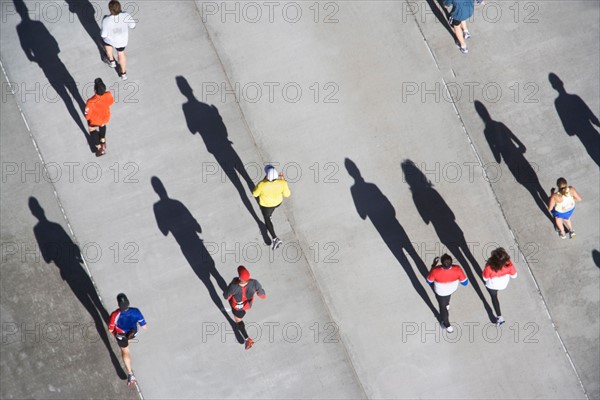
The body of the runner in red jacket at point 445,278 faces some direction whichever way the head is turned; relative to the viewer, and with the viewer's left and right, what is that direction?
facing away from the viewer

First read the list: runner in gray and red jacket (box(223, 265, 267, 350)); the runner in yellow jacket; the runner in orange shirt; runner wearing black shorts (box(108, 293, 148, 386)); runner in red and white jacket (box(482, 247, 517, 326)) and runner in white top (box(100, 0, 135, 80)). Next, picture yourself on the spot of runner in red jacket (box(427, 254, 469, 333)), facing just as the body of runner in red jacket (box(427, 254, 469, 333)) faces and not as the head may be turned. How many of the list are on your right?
1

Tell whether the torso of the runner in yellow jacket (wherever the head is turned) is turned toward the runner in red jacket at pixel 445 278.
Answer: no

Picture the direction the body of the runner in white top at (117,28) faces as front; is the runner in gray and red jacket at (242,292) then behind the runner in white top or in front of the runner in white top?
behind

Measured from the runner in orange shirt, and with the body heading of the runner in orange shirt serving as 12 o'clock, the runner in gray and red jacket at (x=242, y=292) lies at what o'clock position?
The runner in gray and red jacket is roughly at 5 o'clock from the runner in orange shirt.

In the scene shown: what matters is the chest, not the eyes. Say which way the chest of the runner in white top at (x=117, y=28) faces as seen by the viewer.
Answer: away from the camera

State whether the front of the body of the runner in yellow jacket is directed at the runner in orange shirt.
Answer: no

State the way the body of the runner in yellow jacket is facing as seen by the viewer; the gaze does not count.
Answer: away from the camera

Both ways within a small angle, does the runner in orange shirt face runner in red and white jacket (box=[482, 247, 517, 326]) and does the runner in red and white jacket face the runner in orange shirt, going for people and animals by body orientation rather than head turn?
no

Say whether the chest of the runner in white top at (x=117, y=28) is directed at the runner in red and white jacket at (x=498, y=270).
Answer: no

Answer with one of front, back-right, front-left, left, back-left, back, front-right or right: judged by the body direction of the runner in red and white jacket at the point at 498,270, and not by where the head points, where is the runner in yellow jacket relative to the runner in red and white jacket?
left

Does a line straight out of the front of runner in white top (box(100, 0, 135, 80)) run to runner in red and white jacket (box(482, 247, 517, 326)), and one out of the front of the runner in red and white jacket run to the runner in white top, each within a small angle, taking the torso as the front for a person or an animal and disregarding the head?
no

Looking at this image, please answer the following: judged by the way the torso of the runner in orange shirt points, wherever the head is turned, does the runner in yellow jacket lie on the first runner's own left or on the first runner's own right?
on the first runner's own right

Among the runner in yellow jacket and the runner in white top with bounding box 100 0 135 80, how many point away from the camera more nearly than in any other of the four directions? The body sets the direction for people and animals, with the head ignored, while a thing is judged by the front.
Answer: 2

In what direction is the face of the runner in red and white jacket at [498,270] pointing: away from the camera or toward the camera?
away from the camera

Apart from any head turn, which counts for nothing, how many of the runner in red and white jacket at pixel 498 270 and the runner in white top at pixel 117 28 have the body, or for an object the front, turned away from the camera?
2

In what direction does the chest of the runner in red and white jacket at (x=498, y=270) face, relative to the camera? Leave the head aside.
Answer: away from the camera

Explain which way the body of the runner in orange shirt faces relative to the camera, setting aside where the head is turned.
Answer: away from the camera
